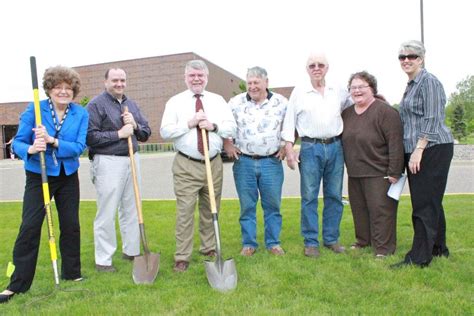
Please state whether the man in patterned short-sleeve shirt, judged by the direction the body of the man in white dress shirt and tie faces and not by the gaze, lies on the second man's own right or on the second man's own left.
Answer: on the second man's own left

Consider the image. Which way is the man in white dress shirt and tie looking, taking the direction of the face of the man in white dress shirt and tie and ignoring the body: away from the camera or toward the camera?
toward the camera

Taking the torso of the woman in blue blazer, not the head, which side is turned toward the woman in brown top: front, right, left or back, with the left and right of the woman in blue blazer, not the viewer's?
left

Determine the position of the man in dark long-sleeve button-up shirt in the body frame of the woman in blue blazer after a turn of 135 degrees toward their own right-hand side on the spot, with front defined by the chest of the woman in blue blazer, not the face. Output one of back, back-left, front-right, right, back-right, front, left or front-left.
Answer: right

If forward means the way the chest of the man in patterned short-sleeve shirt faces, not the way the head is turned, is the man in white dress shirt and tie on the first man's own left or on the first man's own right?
on the first man's own right

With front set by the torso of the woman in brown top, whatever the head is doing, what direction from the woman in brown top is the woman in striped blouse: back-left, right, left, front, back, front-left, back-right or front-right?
left

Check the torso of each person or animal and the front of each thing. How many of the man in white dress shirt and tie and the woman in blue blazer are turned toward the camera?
2

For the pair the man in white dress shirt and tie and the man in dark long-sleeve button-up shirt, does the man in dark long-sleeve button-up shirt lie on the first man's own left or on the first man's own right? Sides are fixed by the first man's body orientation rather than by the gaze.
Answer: on the first man's own right

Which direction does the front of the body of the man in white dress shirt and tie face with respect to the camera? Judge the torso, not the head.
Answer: toward the camera

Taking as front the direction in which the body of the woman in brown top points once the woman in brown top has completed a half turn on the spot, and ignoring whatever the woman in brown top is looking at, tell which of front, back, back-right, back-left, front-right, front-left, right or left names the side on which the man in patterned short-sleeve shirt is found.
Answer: back-left

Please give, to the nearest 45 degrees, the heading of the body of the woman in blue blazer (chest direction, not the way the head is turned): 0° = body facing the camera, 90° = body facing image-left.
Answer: approximately 0°

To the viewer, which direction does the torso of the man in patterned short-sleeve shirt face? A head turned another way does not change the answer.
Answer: toward the camera

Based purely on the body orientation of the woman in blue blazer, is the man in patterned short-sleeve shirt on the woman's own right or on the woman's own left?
on the woman's own left

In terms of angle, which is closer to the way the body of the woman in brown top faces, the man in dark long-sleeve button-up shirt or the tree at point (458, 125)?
the man in dark long-sleeve button-up shirt

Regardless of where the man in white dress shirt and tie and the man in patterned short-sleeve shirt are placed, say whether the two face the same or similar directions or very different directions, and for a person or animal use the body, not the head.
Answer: same or similar directions

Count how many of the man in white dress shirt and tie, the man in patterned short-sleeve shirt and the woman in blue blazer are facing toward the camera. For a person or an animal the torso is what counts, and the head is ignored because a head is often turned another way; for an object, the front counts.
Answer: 3

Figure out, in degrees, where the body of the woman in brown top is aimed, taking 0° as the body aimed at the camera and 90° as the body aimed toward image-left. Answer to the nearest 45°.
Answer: approximately 45°

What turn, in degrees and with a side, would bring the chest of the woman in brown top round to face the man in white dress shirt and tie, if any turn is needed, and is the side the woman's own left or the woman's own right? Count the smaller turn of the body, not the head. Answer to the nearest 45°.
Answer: approximately 45° to the woman's own right

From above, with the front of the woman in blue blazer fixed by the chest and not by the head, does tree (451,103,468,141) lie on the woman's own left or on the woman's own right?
on the woman's own left

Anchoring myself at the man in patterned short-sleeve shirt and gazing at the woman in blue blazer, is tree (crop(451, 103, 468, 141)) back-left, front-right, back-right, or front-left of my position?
back-right
